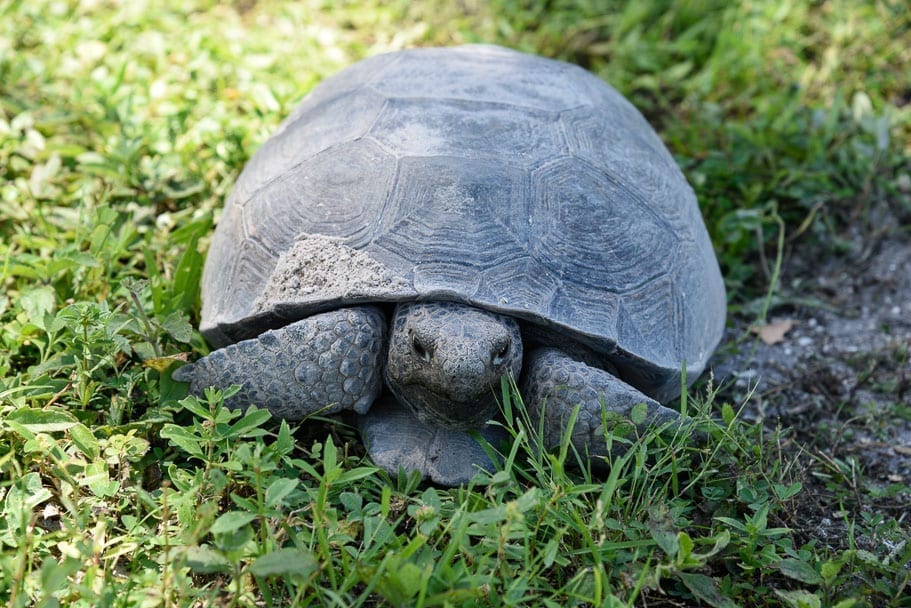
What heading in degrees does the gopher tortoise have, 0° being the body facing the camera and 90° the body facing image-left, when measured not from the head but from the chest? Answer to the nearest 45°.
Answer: approximately 0°
